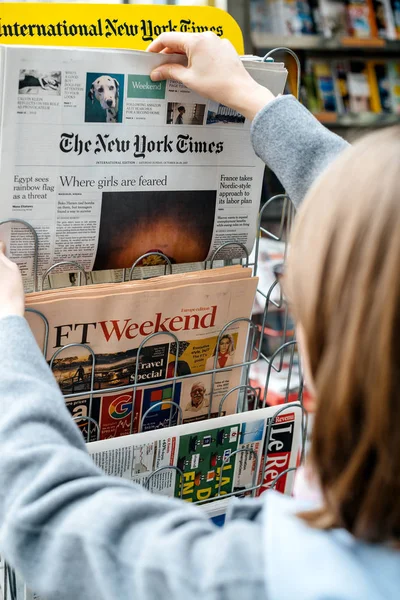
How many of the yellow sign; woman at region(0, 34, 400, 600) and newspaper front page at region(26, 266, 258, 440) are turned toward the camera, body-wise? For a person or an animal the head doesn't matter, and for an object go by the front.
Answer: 2

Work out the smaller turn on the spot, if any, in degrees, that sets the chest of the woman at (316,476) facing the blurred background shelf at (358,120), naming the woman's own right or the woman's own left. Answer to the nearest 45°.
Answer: approximately 45° to the woman's own right

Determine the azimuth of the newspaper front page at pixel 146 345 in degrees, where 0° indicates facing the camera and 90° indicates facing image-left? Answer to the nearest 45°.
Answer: approximately 0°

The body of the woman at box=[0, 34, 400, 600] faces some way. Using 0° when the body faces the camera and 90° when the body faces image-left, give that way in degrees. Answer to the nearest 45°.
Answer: approximately 135°

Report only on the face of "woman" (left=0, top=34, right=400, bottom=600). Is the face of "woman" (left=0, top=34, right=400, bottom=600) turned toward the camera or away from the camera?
away from the camera
